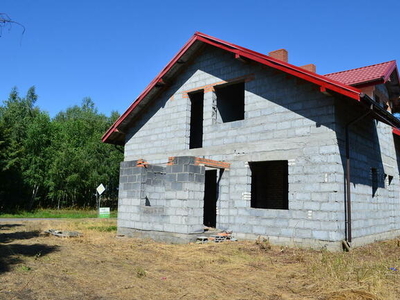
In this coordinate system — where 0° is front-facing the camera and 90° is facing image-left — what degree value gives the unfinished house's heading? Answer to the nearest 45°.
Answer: approximately 45°

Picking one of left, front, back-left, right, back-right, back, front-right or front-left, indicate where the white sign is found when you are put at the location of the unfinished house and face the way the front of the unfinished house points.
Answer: right
